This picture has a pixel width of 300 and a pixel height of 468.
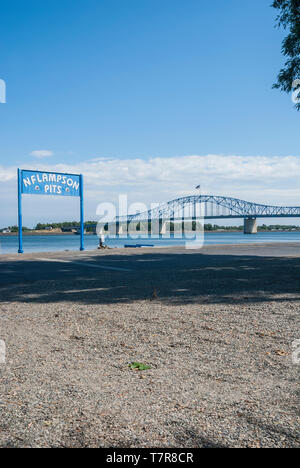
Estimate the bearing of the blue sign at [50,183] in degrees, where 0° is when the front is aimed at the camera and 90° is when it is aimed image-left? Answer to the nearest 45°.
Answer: approximately 0°

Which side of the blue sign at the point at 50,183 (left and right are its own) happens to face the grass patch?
front
